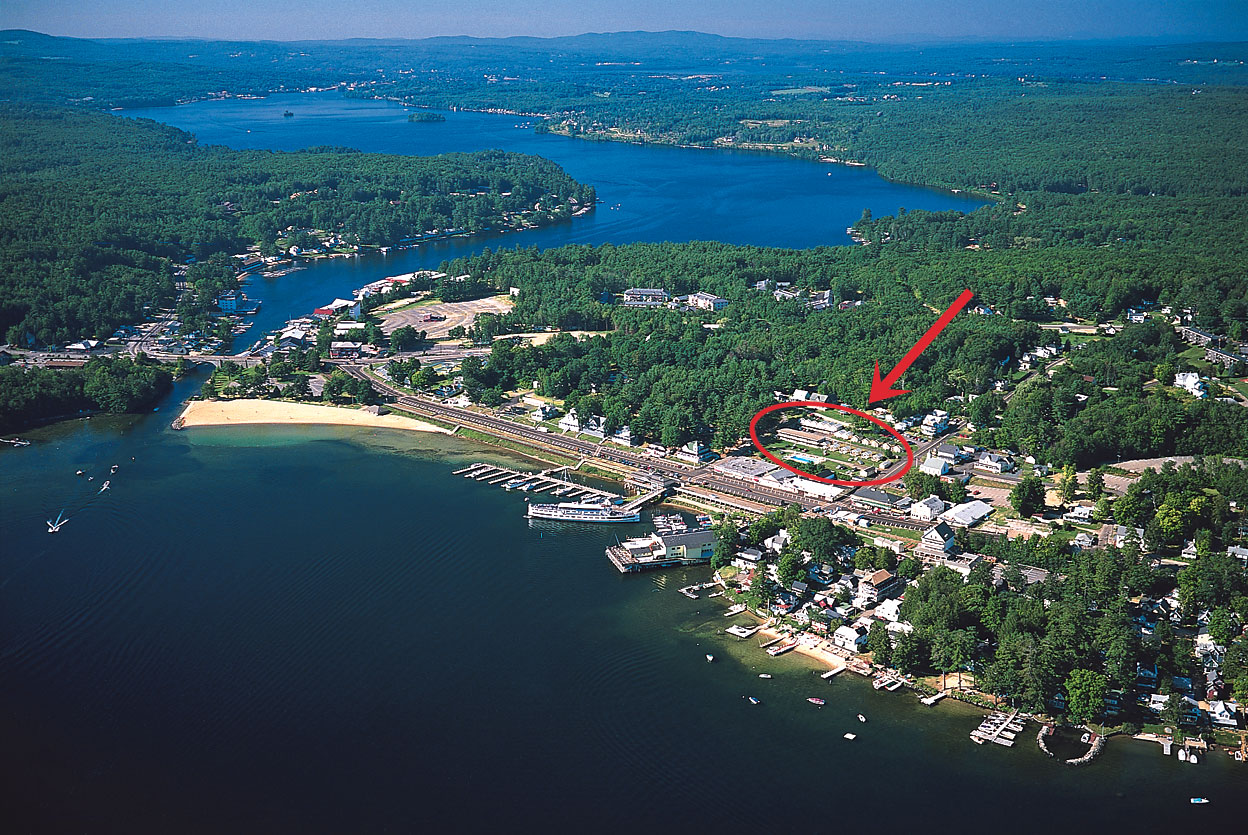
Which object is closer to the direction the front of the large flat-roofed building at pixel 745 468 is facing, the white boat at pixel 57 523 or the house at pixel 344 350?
the white boat

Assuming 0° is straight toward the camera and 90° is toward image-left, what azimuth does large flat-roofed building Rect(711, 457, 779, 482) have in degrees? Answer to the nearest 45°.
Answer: approximately 45°

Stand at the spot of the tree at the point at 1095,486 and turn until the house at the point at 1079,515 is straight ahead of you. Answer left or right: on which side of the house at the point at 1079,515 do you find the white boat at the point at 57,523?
right

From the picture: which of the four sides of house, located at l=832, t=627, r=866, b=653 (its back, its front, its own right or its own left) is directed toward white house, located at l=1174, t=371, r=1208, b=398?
back

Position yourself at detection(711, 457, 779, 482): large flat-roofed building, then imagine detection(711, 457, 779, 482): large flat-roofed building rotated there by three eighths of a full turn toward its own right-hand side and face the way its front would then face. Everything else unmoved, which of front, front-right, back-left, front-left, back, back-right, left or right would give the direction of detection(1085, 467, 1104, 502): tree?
right

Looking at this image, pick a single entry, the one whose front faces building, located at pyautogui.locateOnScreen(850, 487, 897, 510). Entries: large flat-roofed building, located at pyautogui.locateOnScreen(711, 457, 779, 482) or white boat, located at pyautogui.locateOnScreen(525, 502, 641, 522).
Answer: the white boat

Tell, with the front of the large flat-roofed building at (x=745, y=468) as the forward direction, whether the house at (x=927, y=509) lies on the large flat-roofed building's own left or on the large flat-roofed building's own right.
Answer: on the large flat-roofed building's own left

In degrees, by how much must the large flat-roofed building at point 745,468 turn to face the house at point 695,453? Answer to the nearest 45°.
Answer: approximately 90° to its right

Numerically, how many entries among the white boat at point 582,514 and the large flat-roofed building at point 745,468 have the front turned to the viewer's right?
1

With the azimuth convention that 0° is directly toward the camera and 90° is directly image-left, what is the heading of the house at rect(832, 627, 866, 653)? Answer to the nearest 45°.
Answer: approximately 45°

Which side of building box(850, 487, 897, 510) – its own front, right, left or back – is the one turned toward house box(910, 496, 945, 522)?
left

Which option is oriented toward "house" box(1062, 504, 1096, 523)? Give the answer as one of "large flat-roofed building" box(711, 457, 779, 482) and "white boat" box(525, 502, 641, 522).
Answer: the white boat

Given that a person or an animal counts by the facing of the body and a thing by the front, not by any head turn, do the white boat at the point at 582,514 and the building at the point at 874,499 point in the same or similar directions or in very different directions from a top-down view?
very different directions
